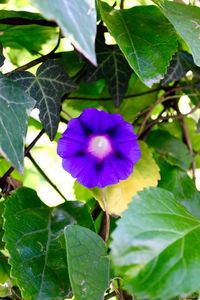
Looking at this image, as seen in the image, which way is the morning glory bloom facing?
toward the camera
